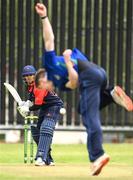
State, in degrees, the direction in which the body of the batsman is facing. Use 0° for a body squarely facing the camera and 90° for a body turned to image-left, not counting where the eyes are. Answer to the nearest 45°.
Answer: approximately 45°
